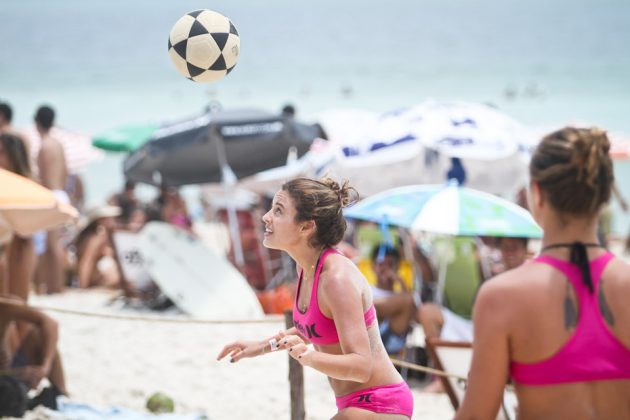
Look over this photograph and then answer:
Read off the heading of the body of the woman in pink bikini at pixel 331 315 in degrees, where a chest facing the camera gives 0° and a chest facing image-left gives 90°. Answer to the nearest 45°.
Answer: approximately 90°

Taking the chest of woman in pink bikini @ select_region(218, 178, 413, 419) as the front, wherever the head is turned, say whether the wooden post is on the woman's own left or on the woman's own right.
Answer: on the woman's own right

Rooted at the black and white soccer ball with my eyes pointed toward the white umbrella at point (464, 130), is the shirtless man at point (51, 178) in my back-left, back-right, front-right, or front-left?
front-left

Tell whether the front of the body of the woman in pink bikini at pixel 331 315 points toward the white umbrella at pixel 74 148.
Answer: no

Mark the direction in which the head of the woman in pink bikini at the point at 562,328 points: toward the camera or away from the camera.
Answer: away from the camera

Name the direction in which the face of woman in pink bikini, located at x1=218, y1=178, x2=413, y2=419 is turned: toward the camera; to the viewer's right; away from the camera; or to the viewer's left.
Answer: to the viewer's left

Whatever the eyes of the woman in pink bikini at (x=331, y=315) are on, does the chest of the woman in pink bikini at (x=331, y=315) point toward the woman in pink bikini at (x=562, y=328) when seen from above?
no

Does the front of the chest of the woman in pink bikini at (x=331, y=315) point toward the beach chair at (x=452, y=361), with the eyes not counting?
no

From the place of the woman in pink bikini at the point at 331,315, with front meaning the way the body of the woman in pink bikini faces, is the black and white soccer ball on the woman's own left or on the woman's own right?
on the woman's own right

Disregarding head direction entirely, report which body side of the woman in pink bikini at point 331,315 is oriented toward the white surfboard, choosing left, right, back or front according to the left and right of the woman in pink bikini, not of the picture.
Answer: right

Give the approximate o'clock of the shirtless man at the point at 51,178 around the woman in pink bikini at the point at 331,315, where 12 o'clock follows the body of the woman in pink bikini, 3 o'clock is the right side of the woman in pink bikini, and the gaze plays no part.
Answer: The shirtless man is roughly at 2 o'clock from the woman in pink bikini.

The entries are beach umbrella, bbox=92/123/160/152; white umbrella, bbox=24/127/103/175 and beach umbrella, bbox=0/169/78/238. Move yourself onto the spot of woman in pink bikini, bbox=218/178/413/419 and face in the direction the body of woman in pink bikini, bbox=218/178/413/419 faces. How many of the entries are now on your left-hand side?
0

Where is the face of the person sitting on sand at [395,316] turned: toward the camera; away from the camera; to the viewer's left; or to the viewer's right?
toward the camera
